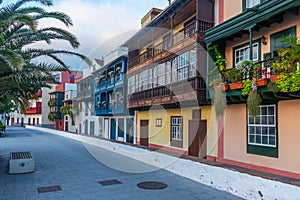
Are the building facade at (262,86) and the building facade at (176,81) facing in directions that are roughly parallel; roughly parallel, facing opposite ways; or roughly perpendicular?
roughly parallel

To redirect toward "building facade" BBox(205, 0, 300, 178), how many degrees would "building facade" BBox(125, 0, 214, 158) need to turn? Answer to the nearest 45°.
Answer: approximately 90° to its left

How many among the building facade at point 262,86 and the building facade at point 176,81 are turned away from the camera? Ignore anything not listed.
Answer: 0

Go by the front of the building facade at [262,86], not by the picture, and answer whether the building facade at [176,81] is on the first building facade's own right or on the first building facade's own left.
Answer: on the first building facade's own right

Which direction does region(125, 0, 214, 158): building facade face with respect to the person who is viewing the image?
facing the viewer and to the left of the viewer

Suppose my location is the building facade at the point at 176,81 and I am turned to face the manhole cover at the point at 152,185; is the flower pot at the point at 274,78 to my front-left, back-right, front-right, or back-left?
front-left

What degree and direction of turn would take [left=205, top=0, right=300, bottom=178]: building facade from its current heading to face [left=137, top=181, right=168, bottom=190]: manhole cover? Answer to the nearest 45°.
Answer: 0° — it already faces it

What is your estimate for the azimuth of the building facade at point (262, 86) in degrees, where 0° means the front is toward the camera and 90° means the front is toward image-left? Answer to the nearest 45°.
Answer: approximately 45°

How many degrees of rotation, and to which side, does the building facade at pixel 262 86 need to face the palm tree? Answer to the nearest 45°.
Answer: approximately 45° to its right

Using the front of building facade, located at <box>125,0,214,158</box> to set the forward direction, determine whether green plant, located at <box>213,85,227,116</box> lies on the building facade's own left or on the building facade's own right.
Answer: on the building facade's own left

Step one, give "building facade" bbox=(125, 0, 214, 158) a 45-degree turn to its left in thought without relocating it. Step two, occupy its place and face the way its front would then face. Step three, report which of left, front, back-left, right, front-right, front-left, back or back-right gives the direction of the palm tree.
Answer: front-right
